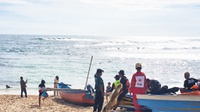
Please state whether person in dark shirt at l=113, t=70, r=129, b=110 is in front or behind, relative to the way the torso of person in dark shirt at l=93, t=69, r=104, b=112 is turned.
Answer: in front

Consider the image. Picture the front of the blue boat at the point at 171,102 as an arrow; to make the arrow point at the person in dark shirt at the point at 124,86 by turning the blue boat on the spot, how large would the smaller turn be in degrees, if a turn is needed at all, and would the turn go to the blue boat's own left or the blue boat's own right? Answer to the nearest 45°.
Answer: approximately 45° to the blue boat's own right

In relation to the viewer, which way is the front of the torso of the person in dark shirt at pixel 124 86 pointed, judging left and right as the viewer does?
facing to the left of the viewer

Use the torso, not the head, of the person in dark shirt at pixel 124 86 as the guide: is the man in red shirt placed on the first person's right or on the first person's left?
on the first person's left

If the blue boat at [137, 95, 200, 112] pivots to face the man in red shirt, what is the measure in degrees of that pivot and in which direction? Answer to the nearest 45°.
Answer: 0° — it already faces them

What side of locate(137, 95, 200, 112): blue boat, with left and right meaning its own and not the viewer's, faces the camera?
left
